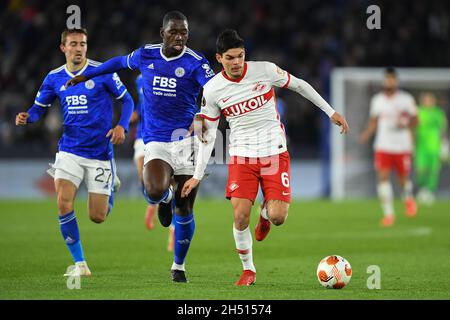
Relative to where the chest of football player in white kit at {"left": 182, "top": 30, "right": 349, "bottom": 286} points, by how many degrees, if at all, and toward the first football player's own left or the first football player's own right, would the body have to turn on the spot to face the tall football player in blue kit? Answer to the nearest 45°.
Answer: approximately 90° to the first football player's own right

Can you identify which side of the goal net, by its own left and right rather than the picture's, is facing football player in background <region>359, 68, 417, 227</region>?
front

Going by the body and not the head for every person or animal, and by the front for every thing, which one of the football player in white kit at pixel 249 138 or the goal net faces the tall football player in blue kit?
the goal net

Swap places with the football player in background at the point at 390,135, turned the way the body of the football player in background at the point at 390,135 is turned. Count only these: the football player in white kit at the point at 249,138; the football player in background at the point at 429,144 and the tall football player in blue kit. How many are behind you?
1

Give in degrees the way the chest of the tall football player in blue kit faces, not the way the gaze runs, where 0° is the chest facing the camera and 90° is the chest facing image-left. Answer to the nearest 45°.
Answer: approximately 0°

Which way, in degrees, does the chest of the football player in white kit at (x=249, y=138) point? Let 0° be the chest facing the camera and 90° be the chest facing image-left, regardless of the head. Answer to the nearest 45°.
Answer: approximately 0°

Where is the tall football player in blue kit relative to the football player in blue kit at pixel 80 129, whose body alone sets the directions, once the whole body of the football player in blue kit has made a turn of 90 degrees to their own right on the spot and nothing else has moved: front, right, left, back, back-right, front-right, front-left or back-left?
back-left
